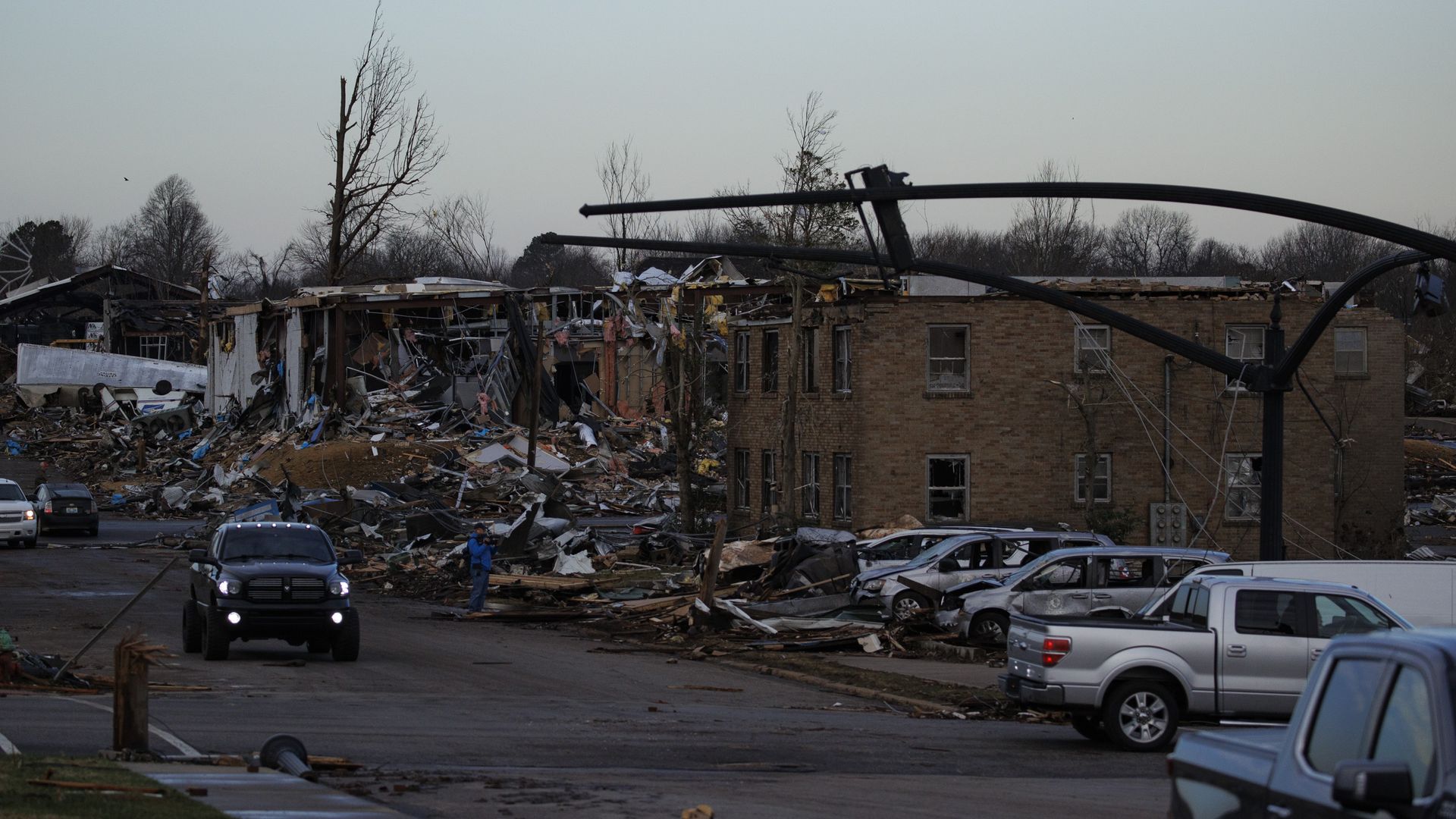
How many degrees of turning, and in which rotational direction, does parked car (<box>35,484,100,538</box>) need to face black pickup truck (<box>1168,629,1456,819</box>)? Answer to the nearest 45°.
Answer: approximately 180°

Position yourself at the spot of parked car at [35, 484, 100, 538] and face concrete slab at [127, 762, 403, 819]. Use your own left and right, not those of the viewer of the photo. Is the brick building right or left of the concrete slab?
left

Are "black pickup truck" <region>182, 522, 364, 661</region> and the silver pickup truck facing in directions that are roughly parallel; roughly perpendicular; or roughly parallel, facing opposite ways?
roughly perpendicular

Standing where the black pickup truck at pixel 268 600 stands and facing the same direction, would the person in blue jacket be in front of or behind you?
behind

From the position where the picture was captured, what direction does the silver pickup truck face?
facing away from the viewer and to the right of the viewer

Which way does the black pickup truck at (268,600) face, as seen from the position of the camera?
facing the viewer

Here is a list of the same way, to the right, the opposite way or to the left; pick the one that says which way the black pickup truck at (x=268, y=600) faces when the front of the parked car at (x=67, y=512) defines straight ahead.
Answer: the opposite way

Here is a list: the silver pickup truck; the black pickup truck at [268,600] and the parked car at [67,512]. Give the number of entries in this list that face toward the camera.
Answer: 1

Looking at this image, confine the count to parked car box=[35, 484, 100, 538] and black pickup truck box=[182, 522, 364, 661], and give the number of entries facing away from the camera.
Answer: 1

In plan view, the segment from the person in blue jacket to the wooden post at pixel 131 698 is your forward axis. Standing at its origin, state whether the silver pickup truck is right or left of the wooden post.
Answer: left

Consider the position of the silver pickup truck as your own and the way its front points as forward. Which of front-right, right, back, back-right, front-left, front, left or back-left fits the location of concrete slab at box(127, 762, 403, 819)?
back

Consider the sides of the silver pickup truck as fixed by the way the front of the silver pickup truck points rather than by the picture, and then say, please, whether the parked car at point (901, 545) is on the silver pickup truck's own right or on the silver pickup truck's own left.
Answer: on the silver pickup truck's own left

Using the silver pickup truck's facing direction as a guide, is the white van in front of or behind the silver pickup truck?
in front

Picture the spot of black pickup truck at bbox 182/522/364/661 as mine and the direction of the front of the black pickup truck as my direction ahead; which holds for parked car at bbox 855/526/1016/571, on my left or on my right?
on my left

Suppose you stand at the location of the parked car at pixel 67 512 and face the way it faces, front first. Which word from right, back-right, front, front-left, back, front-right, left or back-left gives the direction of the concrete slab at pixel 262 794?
back

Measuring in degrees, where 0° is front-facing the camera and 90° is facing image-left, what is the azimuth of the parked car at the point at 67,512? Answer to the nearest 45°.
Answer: approximately 180°

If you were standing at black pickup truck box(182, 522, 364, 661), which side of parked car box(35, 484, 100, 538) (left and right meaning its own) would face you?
back

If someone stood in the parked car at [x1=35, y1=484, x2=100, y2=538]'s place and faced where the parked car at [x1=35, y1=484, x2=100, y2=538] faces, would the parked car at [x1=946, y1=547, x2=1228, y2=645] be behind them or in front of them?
behind

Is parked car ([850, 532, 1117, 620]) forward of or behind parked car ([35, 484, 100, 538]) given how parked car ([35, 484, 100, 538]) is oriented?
behind
